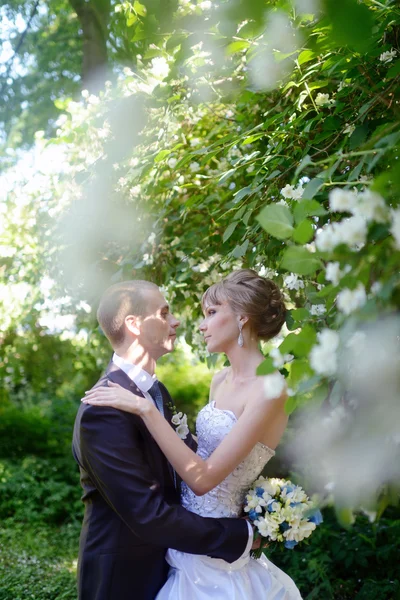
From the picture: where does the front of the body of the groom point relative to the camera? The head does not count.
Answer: to the viewer's right

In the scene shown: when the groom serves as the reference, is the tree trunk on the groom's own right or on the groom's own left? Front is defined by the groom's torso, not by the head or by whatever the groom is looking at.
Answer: on the groom's own left

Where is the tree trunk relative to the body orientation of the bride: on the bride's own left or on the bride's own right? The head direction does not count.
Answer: on the bride's own right

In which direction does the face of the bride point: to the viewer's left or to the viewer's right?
to the viewer's left

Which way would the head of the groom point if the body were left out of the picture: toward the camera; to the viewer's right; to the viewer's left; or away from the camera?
to the viewer's right

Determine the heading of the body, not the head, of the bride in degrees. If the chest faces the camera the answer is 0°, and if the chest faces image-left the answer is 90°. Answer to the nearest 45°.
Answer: approximately 45°
